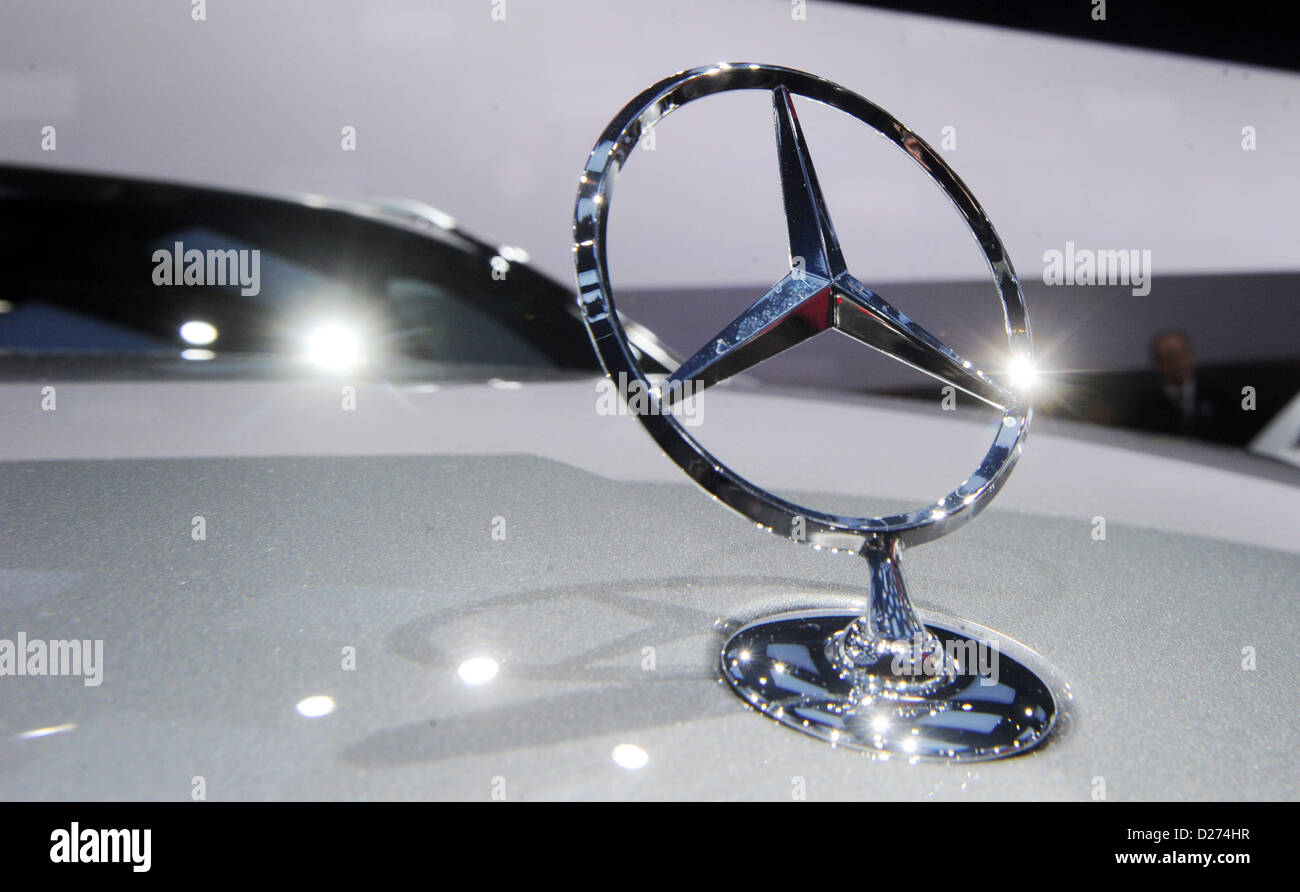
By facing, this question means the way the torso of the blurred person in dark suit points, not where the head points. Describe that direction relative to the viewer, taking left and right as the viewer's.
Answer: facing the viewer

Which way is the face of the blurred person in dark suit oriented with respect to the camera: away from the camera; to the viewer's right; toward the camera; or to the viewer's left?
toward the camera
